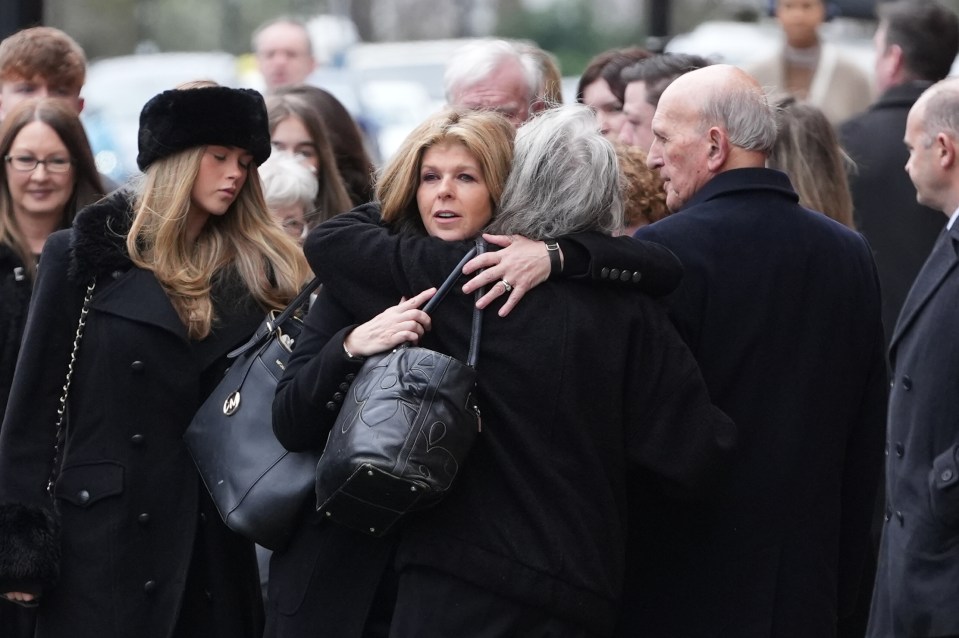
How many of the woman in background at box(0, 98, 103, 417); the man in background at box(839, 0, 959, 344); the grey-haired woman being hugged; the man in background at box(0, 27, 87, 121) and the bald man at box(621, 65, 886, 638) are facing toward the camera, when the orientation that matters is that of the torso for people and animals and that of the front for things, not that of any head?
2

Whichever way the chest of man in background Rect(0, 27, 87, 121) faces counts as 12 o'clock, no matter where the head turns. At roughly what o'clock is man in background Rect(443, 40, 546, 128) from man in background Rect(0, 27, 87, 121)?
man in background Rect(443, 40, 546, 128) is roughly at 10 o'clock from man in background Rect(0, 27, 87, 121).

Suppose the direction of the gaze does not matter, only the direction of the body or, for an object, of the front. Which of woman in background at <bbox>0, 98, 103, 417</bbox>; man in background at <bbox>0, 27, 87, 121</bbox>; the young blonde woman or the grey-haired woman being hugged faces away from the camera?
the grey-haired woman being hugged

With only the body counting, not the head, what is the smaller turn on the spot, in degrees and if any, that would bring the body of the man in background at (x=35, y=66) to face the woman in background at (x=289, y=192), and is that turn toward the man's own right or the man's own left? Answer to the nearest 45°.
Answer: approximately 45° to the man's own left

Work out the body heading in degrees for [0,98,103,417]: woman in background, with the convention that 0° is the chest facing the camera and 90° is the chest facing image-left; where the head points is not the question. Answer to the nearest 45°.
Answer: approximately 0°

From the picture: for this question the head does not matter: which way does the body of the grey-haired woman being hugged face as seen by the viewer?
away from the camera

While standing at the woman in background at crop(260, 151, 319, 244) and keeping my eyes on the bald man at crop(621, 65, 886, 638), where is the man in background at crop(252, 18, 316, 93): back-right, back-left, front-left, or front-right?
back-left

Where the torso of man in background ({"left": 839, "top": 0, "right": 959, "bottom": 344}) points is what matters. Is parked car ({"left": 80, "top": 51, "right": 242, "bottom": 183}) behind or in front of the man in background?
in front

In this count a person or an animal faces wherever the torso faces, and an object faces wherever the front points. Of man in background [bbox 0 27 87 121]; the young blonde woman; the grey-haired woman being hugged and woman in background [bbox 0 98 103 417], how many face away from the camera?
1

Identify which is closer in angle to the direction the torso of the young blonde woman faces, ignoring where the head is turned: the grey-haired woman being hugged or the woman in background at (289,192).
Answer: the grey-haired woman being hugged

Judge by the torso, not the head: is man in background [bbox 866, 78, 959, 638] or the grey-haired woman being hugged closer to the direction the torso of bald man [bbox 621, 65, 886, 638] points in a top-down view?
the grey-haired woman being hugged

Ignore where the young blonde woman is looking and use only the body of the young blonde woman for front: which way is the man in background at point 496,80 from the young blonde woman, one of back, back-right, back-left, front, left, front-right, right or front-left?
left

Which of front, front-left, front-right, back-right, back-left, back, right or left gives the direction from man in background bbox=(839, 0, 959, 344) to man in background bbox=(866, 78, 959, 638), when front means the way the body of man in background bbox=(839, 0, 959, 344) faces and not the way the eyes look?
back-left

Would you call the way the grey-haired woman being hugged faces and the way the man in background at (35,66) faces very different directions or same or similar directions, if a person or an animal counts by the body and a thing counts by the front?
very different directions

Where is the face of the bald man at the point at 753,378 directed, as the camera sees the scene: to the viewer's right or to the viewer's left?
to the viewer's left

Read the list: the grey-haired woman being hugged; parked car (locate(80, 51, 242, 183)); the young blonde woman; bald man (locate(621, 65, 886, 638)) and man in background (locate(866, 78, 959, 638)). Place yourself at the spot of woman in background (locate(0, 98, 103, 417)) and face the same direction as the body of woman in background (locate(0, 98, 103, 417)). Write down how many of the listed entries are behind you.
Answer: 1
